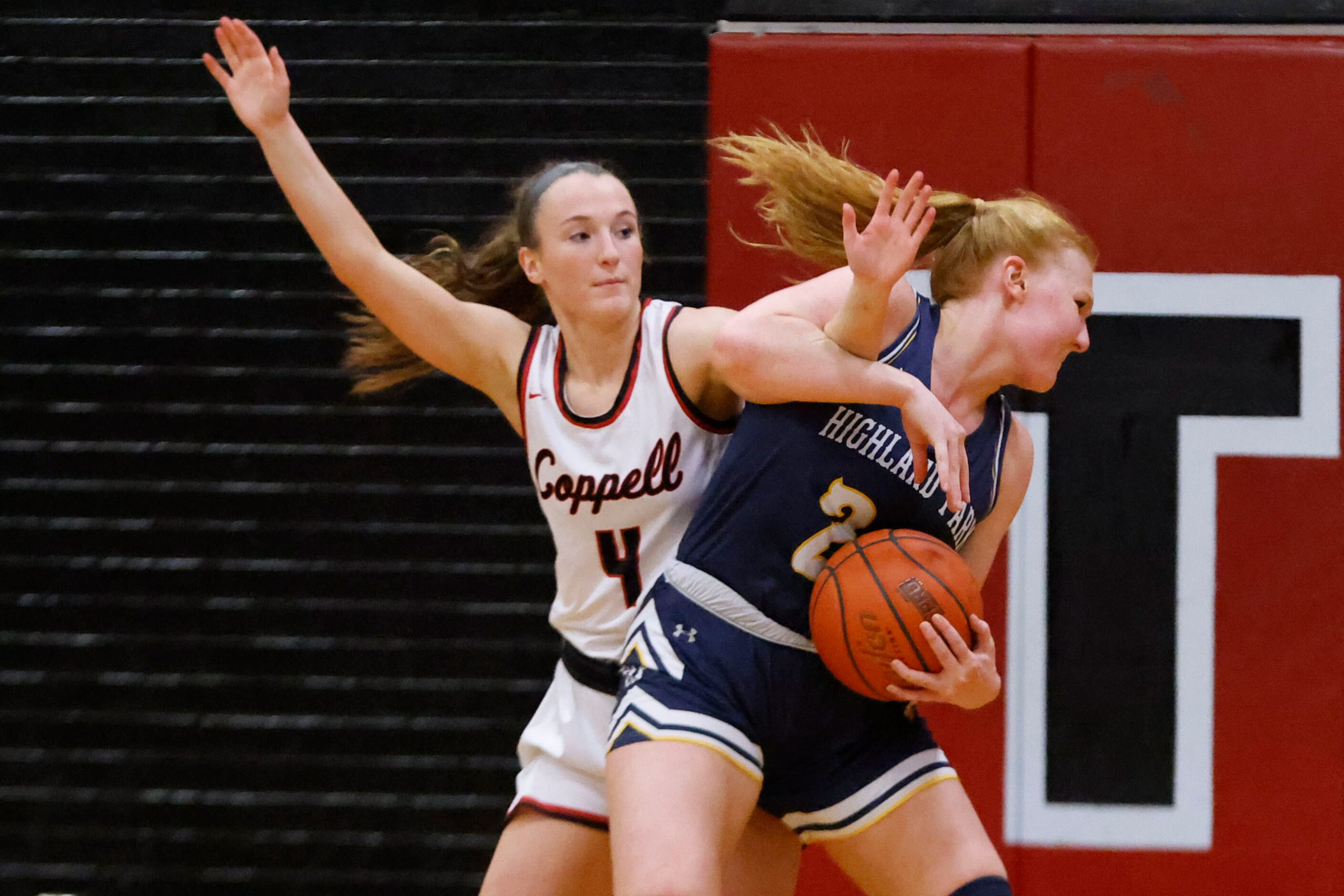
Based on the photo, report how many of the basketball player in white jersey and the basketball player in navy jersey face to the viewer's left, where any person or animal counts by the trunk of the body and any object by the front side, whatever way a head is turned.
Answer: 0

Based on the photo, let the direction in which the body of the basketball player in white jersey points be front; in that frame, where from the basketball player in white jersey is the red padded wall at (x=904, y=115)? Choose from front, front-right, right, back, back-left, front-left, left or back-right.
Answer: back-left

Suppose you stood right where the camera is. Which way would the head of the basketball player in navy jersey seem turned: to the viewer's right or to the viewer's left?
to the viewer's right

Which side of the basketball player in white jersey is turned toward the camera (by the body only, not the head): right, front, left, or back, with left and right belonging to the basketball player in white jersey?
front

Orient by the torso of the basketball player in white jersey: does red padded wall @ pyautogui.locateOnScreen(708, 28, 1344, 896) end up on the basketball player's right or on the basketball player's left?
on the basketball player's left

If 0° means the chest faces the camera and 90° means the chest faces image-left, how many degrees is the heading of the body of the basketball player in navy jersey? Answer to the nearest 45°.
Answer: approximately 315°
